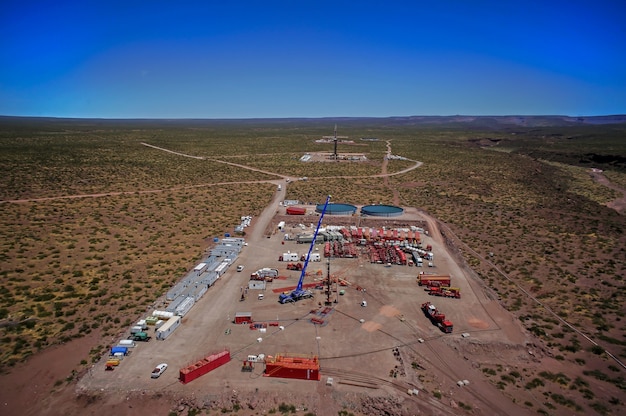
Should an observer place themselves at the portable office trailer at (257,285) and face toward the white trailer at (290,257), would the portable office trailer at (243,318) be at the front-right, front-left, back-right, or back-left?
back-right
